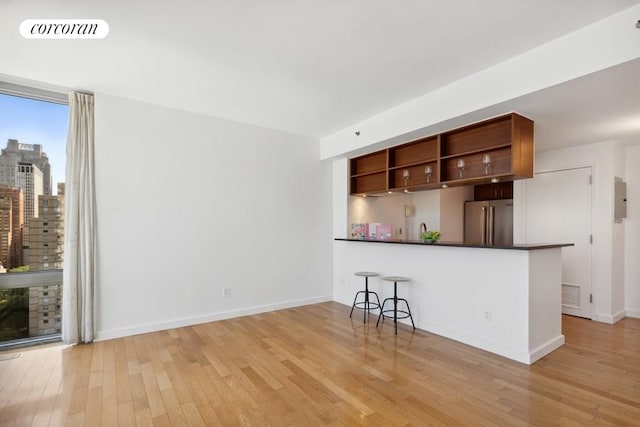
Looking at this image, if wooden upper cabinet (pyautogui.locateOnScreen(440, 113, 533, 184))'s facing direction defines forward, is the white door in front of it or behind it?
behind

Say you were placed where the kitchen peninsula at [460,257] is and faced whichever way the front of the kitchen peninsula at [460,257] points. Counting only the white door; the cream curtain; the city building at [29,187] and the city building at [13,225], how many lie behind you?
1

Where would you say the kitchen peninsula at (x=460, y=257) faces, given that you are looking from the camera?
facing the viewer and to the left of the viewer
